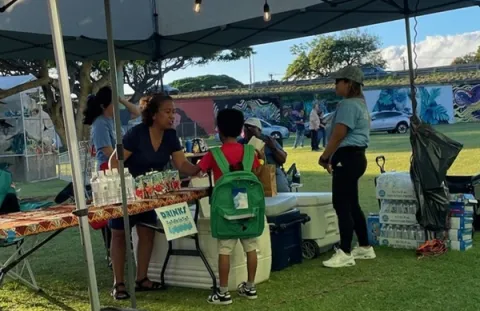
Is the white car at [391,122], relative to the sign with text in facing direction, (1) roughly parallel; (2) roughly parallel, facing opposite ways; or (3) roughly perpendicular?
roughly perpendicular

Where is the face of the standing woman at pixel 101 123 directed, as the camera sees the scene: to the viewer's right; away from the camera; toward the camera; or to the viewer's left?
to the viewer's right

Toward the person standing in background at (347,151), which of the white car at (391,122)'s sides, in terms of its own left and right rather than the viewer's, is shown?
left

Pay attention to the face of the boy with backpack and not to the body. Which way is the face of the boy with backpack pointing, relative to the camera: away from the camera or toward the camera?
away from the camera

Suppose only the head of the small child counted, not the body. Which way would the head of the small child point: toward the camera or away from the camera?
away from the camera

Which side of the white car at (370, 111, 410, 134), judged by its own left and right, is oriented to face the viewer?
left

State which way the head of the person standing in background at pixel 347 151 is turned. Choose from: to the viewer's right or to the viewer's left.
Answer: to the viewer's left

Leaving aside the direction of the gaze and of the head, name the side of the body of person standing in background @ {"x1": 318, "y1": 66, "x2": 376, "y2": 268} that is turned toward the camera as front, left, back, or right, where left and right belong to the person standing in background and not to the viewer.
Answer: left

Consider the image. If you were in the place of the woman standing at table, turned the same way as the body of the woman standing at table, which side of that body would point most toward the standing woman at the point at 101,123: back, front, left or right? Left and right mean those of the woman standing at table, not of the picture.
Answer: back

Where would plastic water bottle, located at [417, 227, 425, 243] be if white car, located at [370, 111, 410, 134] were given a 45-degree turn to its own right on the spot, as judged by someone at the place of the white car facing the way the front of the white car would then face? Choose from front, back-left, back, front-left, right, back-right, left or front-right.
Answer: back-left

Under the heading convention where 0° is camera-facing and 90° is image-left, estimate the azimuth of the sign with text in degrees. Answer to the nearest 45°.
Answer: approximately 0°
